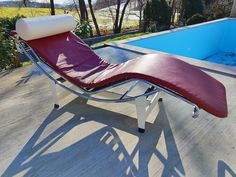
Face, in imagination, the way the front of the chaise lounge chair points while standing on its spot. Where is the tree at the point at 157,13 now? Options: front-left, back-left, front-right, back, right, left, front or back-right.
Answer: back-left

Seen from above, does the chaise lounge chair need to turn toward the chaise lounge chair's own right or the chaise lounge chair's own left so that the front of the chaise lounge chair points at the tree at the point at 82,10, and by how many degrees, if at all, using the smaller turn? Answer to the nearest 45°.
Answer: approximately 135° to the chaise lounge chair's own left

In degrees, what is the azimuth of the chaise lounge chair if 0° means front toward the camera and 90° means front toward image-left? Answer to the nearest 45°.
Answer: approximately 315°

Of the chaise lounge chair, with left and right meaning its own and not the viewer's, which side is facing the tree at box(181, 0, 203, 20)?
left

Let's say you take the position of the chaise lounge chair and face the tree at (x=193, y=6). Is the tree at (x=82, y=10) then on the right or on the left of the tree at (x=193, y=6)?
left
